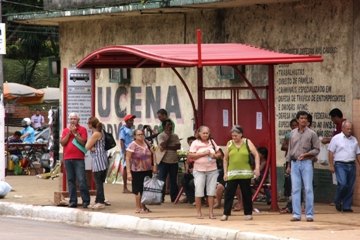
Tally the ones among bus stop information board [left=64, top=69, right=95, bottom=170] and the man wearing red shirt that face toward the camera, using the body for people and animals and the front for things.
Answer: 2

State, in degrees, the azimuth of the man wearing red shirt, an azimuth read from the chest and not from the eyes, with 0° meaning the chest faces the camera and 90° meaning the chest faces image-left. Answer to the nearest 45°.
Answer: approximately 0°

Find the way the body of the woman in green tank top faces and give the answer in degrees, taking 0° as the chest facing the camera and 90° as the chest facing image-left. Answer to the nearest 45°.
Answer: approximately 0°

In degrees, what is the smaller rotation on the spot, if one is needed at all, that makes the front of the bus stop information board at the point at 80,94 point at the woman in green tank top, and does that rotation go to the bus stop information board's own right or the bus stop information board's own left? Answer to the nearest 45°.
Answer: approximately 45° to the bus stop information board's own left
